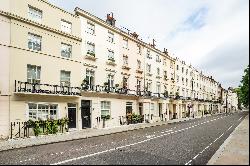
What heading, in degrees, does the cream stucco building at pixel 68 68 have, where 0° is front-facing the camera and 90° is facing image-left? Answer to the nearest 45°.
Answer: approximately 315°
